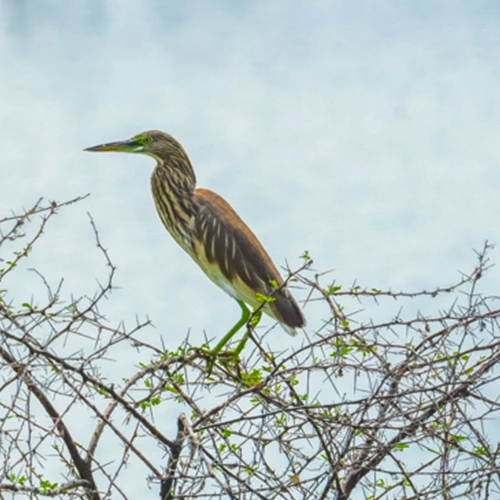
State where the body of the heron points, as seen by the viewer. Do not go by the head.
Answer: to the viewer's left
